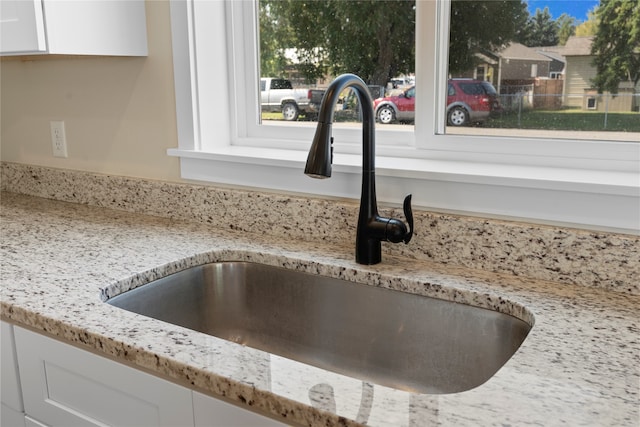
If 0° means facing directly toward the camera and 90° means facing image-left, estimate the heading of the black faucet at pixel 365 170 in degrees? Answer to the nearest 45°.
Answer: approximately 45°

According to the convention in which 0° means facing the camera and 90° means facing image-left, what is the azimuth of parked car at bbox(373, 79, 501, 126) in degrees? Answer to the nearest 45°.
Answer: approximately 90°
